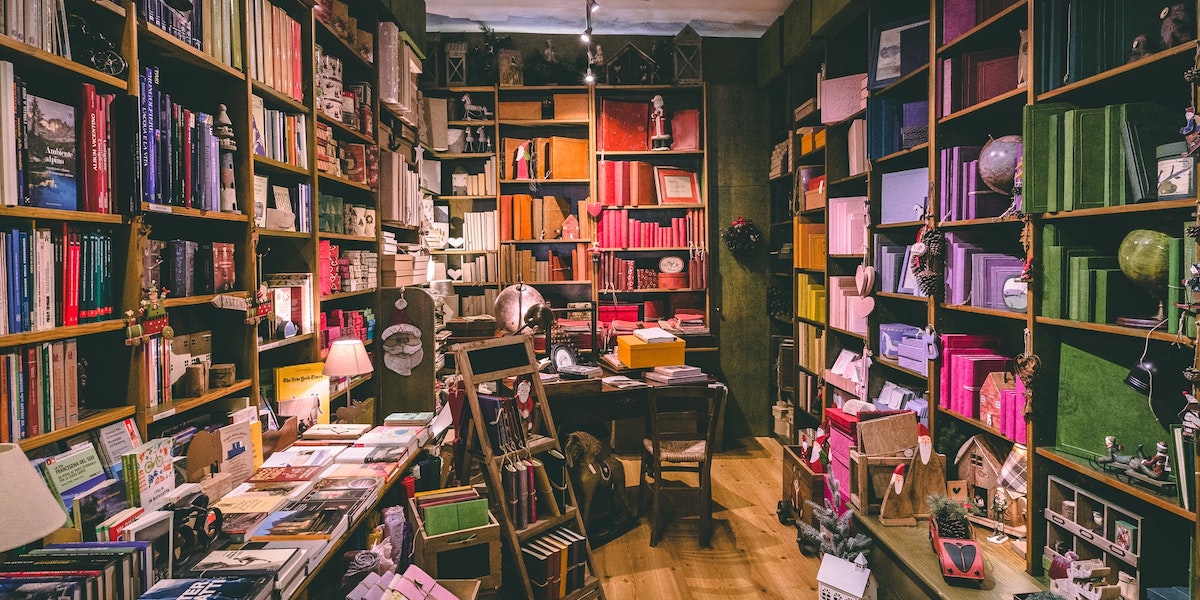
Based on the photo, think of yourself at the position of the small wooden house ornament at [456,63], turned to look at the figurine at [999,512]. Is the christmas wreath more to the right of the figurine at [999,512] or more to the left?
left

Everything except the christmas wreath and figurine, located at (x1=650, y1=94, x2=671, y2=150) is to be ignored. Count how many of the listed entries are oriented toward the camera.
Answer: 2

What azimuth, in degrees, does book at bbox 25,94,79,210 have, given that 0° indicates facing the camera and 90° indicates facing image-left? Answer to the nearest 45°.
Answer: approximately 315°

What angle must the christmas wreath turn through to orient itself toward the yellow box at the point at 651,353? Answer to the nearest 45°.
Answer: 0° — it already faces it

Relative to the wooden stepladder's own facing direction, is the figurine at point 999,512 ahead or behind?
ahead

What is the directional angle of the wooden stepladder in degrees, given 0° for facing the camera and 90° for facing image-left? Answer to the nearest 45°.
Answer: approximately 315°

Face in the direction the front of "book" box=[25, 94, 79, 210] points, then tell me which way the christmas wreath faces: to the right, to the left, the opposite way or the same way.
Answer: to the right

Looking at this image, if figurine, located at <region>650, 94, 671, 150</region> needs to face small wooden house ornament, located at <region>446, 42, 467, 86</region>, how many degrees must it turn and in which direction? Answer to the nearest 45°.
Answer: approximately 90° to its right

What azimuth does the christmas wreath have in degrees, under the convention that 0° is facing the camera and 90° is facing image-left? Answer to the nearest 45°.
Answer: approximately 0°

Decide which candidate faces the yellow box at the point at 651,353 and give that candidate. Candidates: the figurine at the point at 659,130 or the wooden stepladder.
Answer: the figurine

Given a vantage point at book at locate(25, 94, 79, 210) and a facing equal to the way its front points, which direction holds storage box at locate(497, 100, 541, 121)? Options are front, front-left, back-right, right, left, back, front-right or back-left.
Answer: left
